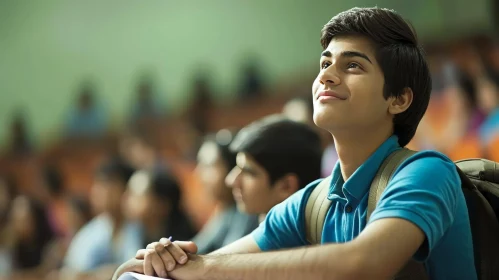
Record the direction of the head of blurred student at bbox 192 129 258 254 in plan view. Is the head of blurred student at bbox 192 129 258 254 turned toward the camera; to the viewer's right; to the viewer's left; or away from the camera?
to the viewer's left

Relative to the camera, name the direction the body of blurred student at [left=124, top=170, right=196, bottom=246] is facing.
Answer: to the viewer's left

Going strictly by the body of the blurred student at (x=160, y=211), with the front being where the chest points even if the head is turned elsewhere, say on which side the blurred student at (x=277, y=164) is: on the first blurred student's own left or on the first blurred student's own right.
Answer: on the first blurred student's own left

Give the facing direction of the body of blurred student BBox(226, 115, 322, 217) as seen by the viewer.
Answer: to the viewer's left

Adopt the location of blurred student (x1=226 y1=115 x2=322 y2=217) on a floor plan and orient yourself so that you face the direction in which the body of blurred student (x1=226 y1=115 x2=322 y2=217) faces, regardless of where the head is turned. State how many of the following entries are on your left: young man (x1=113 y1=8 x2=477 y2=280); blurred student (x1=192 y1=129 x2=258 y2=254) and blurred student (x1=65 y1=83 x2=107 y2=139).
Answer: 1

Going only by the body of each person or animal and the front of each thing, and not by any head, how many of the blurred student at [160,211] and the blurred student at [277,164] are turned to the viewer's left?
2

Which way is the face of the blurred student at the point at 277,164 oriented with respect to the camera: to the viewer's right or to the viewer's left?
to the viewer's left
